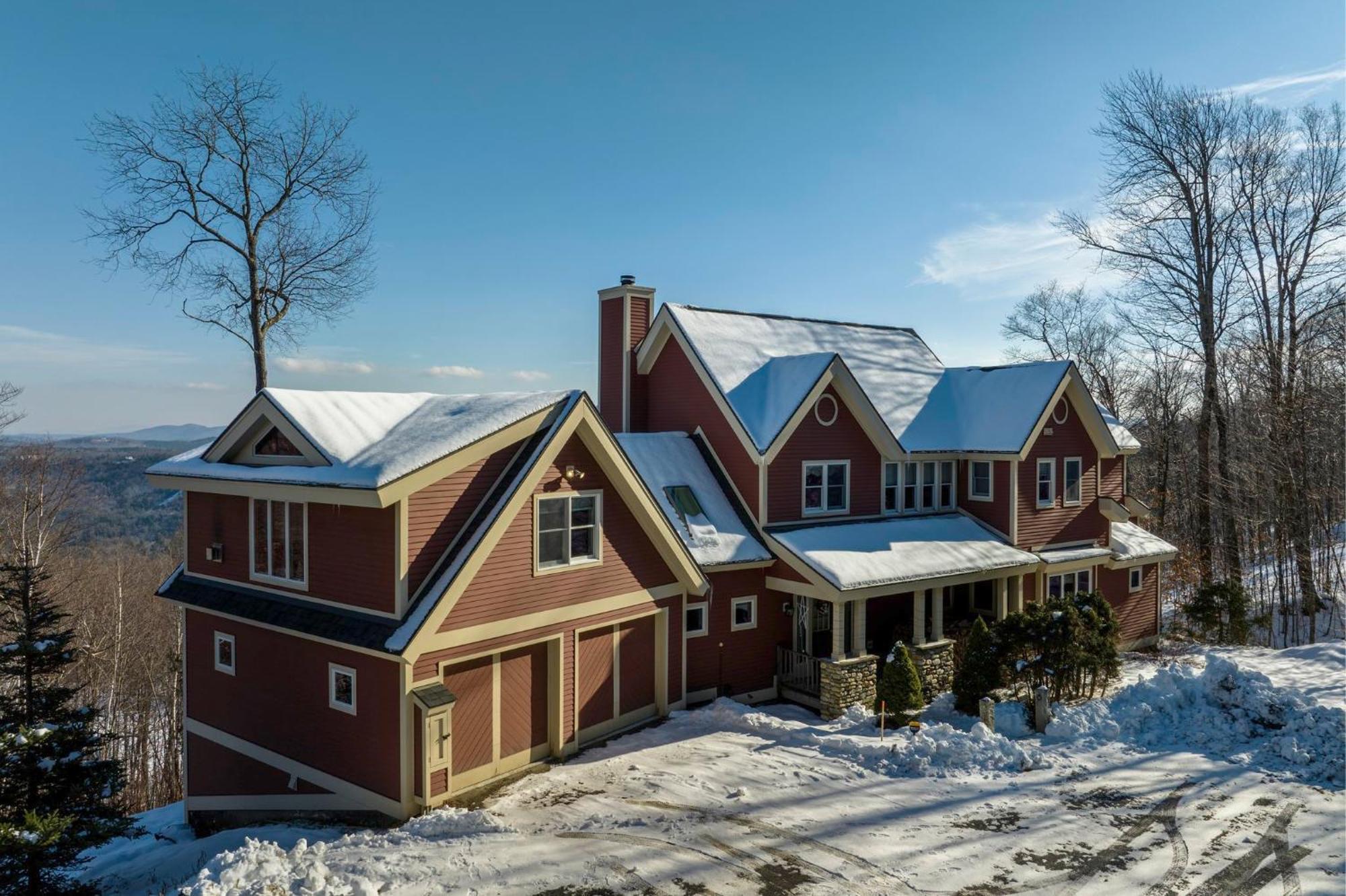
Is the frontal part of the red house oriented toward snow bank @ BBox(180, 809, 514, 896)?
no

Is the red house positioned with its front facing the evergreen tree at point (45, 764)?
no

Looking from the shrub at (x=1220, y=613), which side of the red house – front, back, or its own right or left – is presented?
left

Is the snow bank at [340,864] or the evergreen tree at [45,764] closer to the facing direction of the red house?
the snow bank

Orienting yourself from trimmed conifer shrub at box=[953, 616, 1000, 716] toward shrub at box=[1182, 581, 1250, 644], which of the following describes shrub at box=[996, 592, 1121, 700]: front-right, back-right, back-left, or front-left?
front-right
